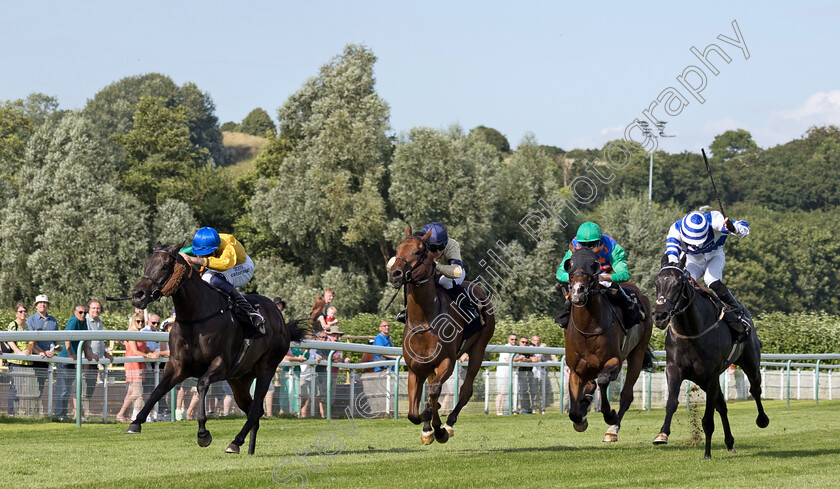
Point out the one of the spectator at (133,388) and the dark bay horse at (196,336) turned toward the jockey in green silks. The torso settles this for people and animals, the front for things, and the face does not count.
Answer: the spectator

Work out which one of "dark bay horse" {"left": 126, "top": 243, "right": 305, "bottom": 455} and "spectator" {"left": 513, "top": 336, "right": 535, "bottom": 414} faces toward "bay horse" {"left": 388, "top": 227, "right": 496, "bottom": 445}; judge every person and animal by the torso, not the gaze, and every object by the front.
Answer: the spectator

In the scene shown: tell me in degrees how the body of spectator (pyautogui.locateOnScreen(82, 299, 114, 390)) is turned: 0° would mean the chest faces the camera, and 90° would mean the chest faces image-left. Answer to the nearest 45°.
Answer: approximately 315°

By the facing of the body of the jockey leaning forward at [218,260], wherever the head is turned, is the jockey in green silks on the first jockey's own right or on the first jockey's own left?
on the first jockey's own left

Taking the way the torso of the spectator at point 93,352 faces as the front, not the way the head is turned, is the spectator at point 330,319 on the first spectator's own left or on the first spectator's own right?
on the first spectator's own left

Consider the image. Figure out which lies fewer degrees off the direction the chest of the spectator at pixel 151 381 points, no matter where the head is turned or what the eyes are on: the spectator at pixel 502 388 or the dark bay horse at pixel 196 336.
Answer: the dark bay horse

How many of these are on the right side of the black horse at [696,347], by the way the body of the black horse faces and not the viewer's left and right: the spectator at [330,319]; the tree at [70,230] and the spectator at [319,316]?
3

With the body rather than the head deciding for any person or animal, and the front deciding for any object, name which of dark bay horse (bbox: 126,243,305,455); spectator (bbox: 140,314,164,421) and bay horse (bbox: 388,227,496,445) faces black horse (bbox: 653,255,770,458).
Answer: the spectator

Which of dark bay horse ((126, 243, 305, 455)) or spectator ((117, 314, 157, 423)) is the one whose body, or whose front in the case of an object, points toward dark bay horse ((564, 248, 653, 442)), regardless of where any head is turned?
the spectator

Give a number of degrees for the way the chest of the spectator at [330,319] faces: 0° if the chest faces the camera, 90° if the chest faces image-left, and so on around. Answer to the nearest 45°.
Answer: approximately 315°

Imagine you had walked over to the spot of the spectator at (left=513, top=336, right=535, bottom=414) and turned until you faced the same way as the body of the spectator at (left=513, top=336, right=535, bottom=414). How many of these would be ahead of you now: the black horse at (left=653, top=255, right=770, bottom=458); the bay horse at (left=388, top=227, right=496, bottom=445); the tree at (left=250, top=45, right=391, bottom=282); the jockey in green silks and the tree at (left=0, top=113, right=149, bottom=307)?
3

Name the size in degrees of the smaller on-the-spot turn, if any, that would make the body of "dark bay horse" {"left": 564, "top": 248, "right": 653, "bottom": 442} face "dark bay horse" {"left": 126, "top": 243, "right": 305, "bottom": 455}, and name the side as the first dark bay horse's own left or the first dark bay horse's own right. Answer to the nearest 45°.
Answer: approximately 45° to the first dark bay horse's own right

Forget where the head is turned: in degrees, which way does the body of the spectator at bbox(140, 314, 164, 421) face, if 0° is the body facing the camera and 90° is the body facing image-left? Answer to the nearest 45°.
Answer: approximately 315°
